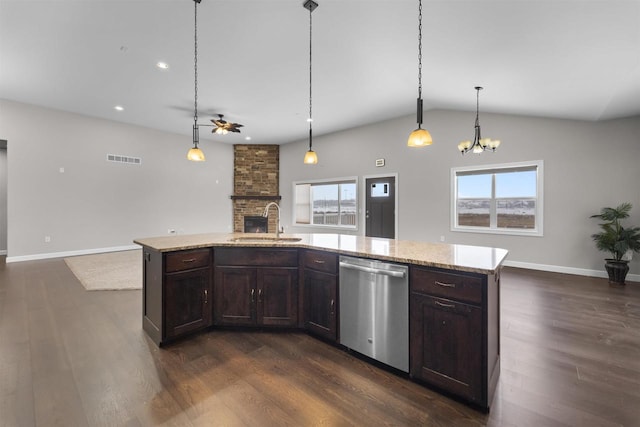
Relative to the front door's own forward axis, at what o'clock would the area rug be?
The area rug is roughly at 2 o'clock from the front door.

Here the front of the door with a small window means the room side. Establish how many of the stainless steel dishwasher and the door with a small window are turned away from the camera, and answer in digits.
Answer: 0

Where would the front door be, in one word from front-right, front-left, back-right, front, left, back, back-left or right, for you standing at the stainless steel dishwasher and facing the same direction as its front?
back-right

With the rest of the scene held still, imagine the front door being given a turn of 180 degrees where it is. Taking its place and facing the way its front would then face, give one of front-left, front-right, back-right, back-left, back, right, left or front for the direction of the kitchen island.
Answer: back

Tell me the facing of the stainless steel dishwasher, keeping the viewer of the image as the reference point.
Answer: facing the viewer and to the left of the viewer

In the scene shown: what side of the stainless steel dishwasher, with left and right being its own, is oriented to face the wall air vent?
right

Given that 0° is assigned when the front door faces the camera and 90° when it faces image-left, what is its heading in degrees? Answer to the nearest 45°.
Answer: approximately 0°

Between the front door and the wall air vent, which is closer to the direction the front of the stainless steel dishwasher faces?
the wall air vent

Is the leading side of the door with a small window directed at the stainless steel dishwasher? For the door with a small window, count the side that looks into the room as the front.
yes
